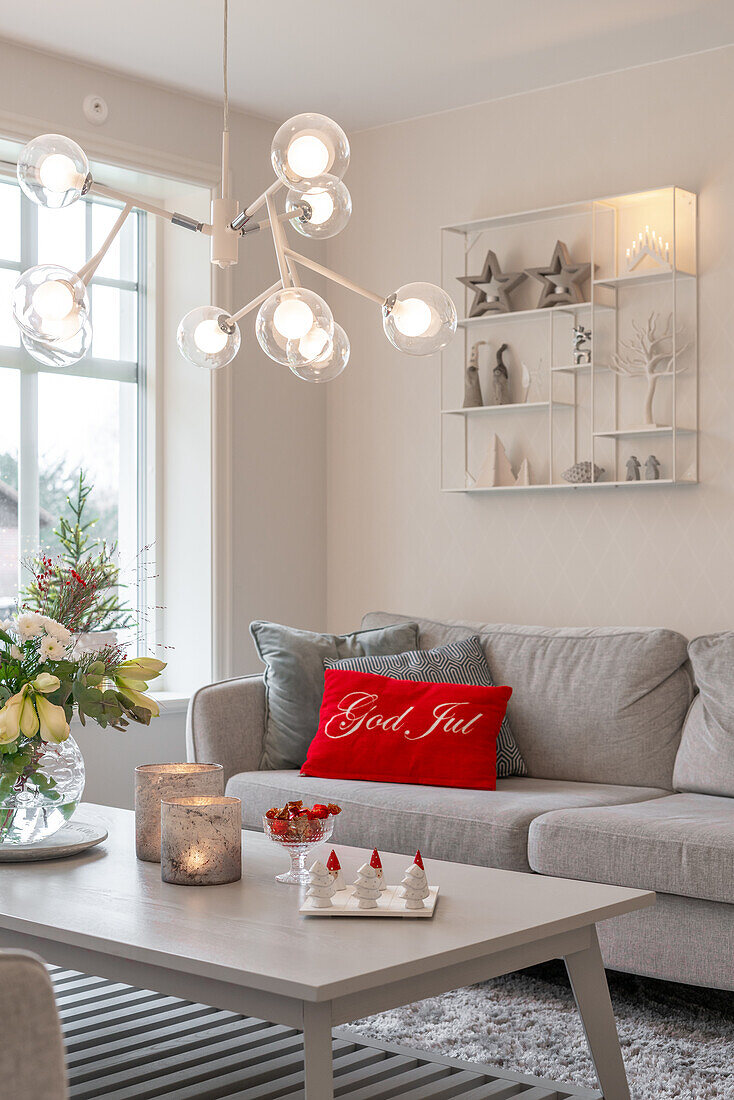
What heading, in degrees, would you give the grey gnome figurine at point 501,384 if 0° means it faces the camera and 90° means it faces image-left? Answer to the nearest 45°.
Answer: approximately 45°

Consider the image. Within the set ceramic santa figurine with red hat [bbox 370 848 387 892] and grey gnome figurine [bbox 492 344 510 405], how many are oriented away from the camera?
0

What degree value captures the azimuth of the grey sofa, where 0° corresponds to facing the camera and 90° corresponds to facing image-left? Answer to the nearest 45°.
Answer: approximately 45°

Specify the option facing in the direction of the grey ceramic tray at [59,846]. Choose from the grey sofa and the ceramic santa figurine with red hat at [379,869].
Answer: the grey sofa

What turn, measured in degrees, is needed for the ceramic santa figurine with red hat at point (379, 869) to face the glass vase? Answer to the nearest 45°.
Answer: approximately 135° to its right

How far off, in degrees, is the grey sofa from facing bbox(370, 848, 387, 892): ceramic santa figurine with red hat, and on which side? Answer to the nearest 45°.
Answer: approximately 45° to its left

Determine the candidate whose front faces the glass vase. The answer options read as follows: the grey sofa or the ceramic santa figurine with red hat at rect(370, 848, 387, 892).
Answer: the grey sofa

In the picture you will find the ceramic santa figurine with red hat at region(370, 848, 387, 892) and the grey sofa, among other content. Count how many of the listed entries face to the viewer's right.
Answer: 0

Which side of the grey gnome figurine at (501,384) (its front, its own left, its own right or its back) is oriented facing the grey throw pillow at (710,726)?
left

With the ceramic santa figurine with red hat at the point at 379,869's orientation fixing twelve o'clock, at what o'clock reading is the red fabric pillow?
The red fabric pillow is roughly at 6 o'clock from the ceramic santa figurine with red hat.

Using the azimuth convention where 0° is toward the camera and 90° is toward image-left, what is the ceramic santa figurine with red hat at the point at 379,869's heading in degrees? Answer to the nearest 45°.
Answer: approximately 0°

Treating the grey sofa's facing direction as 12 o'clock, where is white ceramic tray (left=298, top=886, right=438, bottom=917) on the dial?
The white ceramic tray is roughly at 11 o'clock from the grey sofa.

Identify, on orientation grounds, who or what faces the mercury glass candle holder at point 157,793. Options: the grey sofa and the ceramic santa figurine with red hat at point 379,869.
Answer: the grey sofa

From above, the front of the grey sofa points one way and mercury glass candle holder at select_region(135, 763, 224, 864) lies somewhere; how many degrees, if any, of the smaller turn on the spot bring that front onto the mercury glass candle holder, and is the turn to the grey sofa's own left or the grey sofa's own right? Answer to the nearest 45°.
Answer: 0° — it already faces it
